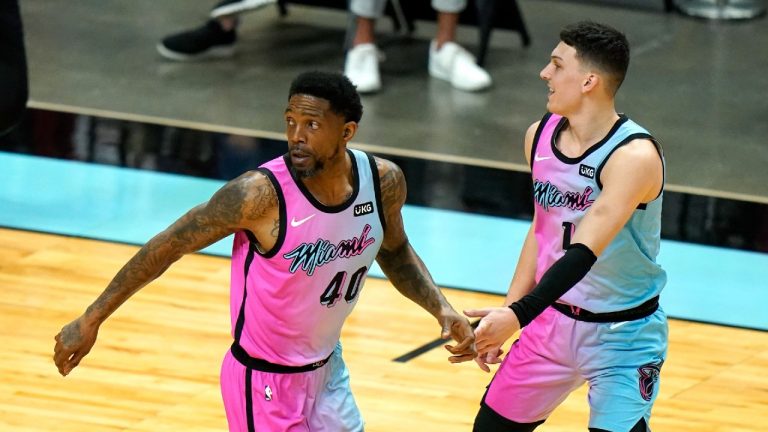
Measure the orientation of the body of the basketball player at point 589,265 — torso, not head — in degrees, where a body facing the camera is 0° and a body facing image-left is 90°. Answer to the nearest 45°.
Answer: approximately 45°

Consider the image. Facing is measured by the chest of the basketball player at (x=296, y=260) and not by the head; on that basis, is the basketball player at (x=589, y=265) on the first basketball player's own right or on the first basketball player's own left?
on the first basketball player's own left

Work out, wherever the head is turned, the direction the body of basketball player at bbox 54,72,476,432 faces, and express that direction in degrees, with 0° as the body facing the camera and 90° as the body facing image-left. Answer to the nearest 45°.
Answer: approximately 315°

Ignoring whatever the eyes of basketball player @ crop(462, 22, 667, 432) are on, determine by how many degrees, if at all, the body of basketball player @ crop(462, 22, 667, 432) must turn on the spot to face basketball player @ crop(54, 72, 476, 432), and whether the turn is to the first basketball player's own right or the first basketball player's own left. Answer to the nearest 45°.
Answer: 0° — they already face them

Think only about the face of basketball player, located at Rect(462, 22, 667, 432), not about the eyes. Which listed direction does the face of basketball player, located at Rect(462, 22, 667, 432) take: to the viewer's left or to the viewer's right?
to the viewer's left
